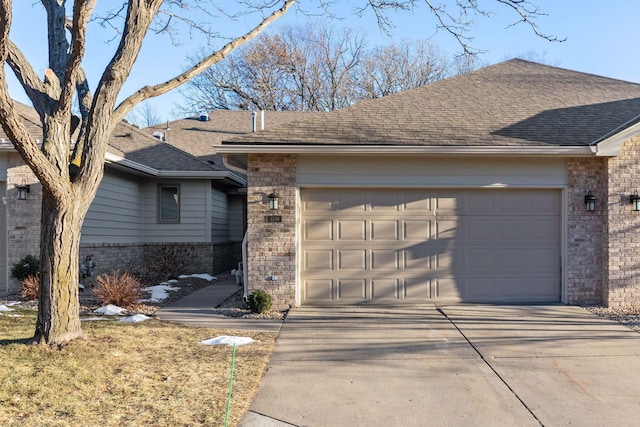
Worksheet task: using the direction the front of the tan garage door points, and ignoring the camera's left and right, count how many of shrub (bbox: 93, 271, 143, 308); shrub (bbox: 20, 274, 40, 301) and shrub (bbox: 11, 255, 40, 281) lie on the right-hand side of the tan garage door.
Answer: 3

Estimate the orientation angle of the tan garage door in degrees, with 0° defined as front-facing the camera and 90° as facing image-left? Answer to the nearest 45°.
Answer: approximately 0°

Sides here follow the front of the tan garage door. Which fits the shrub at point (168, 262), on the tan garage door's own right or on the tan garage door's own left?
on the tan garage door's own right

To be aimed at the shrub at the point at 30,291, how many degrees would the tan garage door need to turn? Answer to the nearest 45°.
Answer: approximately 90° to its right

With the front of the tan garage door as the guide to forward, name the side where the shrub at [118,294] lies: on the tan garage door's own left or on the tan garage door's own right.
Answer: on the tan garage door's own right

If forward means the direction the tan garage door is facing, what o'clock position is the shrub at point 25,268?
The shrub is roughly at 3 o'clock from the tan garage door.

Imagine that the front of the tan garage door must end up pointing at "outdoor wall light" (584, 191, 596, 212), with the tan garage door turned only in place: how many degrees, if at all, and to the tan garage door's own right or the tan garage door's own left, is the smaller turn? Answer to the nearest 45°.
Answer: approximately 90° to the tan garage door's own left
